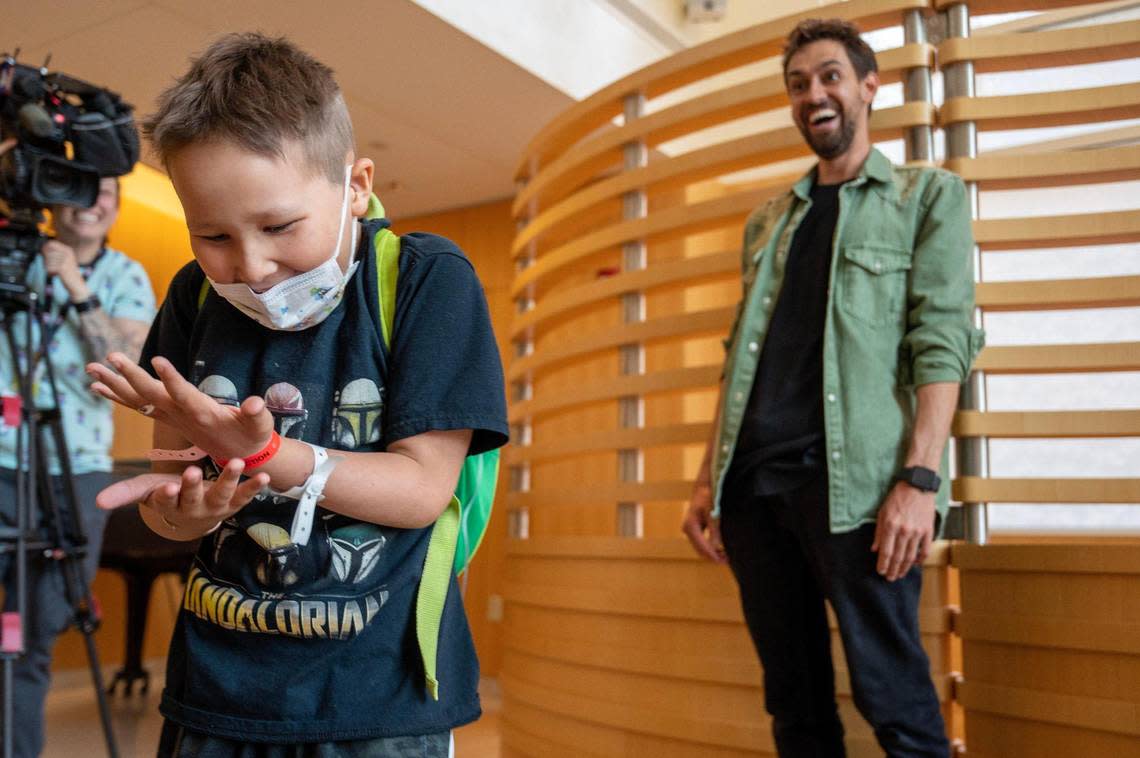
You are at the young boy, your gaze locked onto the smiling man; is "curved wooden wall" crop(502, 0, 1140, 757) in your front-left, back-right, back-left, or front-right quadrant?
front-left

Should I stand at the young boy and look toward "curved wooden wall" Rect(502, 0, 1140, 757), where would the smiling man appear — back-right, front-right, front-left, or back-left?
front-right

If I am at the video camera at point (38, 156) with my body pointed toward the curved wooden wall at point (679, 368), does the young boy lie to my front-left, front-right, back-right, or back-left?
front-right

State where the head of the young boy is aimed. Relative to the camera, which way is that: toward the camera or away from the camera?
toward the camera

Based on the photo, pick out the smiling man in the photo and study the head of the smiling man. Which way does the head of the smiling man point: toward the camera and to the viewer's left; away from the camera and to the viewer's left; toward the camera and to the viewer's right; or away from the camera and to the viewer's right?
toward the camera and to the viewer's left

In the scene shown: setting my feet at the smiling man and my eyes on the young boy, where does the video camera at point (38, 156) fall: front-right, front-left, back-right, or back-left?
front-right

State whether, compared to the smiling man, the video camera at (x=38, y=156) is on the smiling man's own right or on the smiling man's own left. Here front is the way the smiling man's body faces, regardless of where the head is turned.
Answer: on the smiling man's own right

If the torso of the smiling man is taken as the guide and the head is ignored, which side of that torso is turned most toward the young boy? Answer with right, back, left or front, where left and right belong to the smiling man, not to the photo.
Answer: front

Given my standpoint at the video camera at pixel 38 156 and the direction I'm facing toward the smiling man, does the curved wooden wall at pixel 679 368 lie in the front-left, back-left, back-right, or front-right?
front-left

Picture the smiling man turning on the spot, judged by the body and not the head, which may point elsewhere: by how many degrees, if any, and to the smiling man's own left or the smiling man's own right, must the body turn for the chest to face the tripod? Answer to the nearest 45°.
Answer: approximately 45° to the smiling man's own right

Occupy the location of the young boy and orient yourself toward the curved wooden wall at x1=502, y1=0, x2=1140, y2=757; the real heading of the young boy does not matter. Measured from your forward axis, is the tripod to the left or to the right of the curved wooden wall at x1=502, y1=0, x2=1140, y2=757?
left

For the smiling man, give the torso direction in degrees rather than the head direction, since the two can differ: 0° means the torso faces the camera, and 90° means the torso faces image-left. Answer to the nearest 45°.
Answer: approximately 45°

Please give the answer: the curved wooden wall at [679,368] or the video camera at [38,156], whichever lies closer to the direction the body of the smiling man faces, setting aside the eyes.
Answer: the video camera

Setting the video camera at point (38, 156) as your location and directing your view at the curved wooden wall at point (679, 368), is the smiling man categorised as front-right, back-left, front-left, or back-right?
front-right

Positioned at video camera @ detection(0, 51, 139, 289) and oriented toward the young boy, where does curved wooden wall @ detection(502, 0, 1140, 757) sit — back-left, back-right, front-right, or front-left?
front-left
